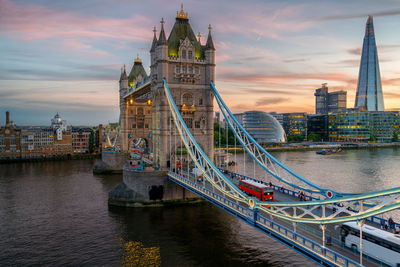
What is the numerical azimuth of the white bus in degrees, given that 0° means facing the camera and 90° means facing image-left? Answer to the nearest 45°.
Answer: approximately 135°

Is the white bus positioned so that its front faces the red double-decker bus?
yes
